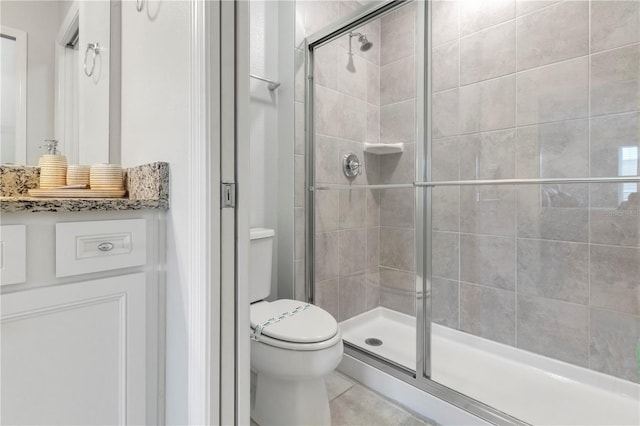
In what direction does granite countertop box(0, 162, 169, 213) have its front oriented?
toward the camera

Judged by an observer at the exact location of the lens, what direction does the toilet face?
facing the viewer and to the right of the viewer

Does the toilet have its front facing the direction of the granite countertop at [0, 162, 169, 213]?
no

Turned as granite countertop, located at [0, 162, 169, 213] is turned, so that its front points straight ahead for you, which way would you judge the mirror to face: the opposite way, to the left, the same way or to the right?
the same way

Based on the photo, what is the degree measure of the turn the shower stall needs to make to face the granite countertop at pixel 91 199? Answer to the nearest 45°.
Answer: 0° — it already faces it

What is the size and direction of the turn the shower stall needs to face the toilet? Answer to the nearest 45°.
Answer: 0° — it already faces it

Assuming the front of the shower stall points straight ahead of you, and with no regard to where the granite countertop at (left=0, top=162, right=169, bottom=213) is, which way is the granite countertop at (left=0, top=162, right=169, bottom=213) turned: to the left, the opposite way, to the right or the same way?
to the left

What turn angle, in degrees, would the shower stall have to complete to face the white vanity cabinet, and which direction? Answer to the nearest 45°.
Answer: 0° — it already faces it
